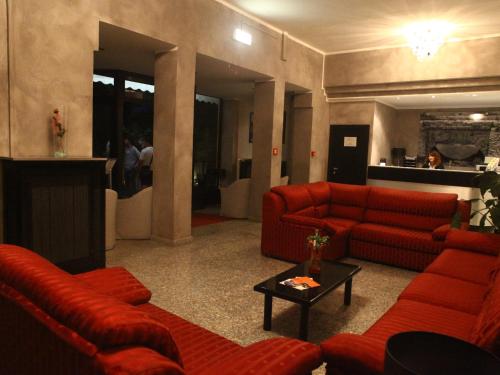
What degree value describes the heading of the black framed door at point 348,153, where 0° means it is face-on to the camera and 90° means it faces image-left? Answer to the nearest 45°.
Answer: approximately 0°

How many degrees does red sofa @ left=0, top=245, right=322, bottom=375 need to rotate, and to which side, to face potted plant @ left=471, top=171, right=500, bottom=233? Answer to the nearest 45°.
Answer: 0° — it already faces it

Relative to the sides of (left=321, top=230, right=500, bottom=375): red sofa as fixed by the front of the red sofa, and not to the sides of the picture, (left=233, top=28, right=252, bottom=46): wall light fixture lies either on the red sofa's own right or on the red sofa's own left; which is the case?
on the red sofa's own right

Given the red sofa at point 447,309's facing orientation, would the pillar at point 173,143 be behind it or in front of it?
in front

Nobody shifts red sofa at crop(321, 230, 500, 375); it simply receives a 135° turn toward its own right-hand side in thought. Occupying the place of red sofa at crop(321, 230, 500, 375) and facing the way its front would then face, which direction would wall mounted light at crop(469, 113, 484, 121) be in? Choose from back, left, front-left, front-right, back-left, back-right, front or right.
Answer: front-left

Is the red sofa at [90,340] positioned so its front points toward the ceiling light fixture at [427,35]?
yes

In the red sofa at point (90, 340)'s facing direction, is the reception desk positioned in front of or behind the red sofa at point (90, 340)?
in front

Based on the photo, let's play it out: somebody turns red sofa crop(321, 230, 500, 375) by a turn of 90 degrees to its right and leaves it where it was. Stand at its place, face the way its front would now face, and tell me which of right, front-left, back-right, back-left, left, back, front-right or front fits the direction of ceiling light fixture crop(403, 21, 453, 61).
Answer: front

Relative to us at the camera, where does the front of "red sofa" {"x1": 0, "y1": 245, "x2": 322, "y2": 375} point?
facing away from the viewer and to the right of the viewer

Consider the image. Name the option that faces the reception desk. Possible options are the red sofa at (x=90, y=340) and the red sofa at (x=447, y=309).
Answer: the red sofa at (x=90, y=340)

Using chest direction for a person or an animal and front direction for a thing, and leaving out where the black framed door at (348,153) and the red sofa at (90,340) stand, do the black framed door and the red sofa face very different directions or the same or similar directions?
very different directions

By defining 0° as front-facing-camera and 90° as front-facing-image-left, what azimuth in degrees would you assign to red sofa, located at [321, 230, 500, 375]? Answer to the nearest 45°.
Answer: approximately 90°

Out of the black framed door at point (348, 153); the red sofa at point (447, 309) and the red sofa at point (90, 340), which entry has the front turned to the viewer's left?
the red sofa at point (447, 309)

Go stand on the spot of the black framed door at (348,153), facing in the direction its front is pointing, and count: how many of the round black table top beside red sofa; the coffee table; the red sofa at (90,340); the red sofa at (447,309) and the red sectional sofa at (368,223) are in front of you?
5
